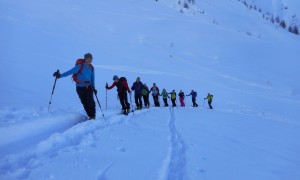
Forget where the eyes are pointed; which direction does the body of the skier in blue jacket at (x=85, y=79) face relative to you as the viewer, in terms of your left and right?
facing the viewer and to the right of the viewer
